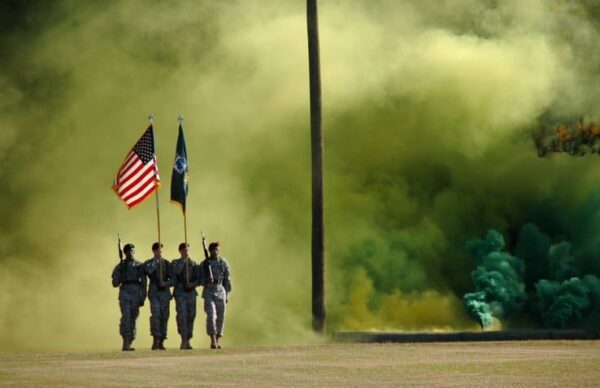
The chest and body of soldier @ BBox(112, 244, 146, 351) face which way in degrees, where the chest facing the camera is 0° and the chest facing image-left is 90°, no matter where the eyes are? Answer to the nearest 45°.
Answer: approximately 0°

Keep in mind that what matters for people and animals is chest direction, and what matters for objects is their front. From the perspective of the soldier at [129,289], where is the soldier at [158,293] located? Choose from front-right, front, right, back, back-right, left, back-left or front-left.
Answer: left

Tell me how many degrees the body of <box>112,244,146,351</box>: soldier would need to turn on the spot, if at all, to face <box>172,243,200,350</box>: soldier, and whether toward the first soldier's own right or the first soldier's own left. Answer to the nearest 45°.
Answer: approximately 90° to the first soldier's own left

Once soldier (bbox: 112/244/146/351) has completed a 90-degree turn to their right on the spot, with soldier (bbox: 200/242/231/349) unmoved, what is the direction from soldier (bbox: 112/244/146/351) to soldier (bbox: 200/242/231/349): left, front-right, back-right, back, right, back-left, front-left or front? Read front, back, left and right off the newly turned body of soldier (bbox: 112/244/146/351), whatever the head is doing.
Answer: back
